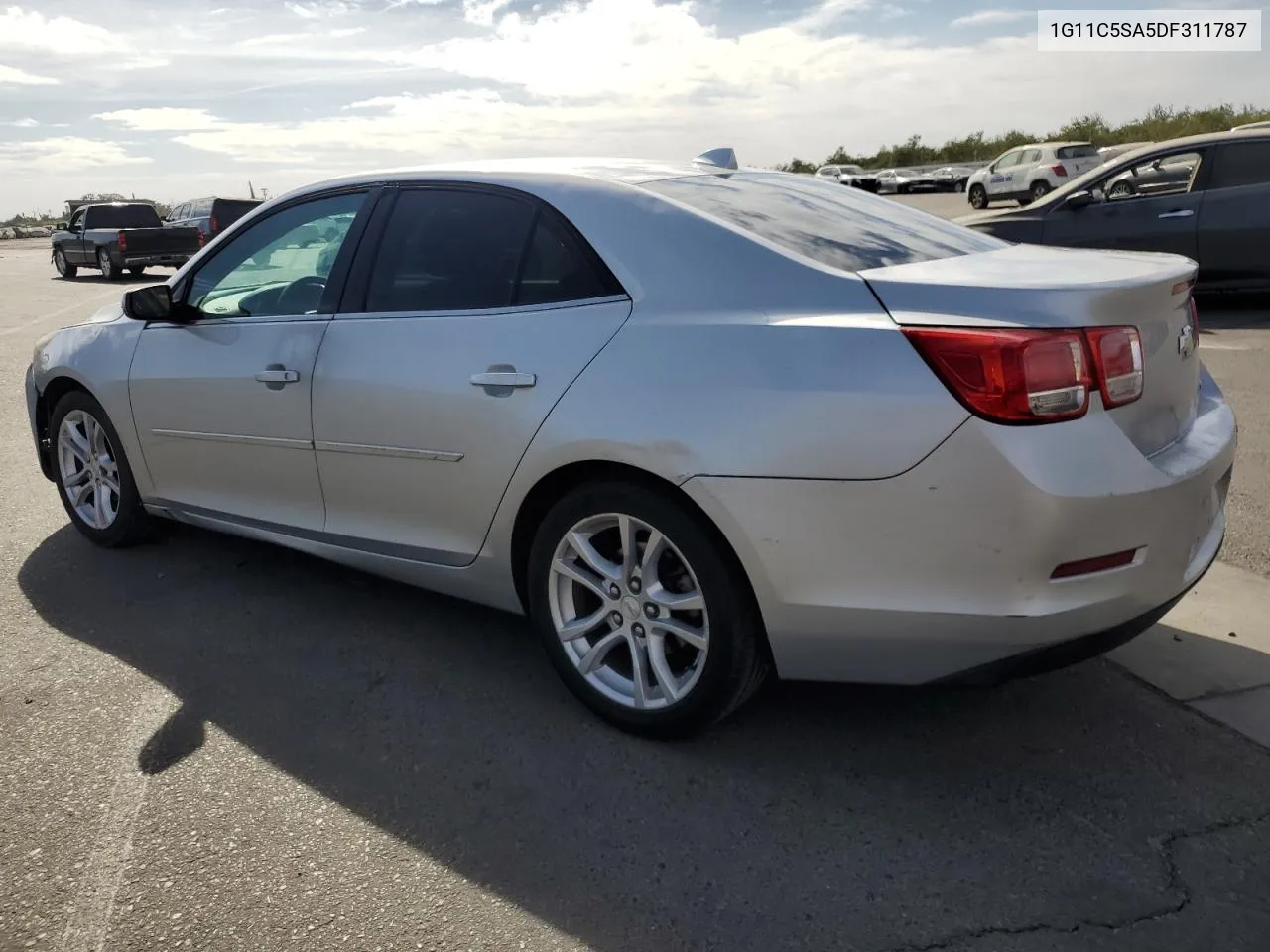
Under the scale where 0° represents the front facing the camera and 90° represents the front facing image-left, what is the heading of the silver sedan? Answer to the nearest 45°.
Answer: approximately 135°

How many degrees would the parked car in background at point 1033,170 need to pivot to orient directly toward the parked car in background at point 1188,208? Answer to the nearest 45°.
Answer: approximately 135° to its left

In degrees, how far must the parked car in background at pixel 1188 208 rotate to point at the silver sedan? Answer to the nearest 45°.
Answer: approximately 90° to its left

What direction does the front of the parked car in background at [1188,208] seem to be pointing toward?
to the viewer's left

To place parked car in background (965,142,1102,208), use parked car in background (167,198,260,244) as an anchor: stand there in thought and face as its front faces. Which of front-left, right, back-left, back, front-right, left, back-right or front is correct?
back-right

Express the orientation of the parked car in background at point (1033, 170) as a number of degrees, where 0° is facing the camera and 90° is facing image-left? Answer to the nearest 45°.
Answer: approximately 135°

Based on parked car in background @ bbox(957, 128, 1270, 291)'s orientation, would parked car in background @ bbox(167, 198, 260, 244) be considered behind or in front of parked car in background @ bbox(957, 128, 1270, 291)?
in front

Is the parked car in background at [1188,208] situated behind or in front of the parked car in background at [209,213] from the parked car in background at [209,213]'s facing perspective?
behind

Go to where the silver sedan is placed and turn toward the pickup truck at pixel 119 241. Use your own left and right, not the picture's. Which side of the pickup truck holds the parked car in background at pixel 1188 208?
right
